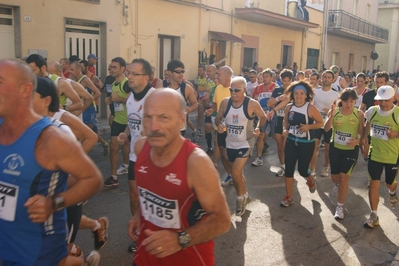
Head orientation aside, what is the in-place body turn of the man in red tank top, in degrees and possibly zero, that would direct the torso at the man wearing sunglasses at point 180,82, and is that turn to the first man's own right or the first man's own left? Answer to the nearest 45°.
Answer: approximately 135° to the first man's own right

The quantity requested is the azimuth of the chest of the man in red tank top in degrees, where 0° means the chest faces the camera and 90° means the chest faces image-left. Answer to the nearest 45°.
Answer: approximately 45°
